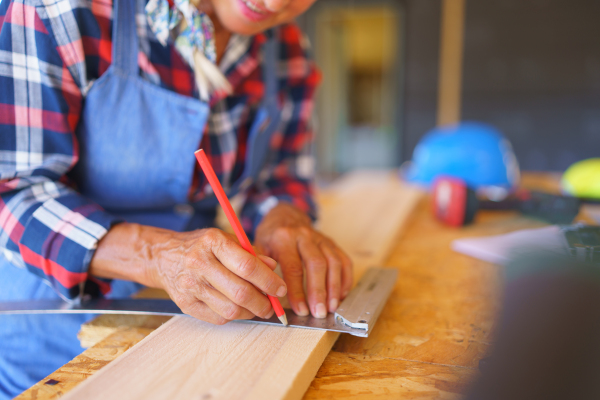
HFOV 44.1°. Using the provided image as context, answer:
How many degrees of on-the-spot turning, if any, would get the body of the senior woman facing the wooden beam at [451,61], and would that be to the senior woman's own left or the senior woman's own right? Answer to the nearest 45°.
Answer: approximately 90° to the senior woman's own left

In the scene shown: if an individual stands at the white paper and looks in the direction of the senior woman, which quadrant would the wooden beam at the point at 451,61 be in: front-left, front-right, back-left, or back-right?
back-right

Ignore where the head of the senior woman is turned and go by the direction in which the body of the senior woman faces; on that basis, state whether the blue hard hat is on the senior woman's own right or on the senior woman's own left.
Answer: on the senior woman's own left

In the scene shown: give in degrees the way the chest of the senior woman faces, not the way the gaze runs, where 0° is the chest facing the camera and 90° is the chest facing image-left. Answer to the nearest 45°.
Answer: approximately 315°
